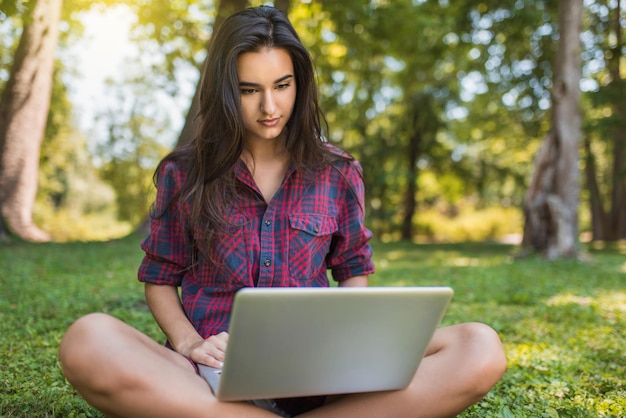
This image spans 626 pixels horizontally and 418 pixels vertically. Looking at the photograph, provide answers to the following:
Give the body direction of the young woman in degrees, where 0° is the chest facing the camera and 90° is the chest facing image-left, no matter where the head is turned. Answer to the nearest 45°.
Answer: approximately 0°

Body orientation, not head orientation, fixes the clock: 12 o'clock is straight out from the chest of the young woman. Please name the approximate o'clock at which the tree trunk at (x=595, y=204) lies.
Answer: The tree trunk is roughly at 7 o'clock from the young woman.

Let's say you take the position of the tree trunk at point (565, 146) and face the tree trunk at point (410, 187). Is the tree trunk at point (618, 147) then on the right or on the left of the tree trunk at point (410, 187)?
right

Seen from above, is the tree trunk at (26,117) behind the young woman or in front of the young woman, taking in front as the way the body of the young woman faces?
behind

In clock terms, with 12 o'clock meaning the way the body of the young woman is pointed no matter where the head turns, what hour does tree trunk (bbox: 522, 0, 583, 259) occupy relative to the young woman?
The tree trunk is roughly at 7 o'clock from the young woman.

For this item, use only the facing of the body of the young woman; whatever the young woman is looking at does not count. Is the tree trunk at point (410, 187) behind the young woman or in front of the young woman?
behind

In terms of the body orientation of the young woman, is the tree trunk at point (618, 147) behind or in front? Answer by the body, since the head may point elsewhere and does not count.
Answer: behind
